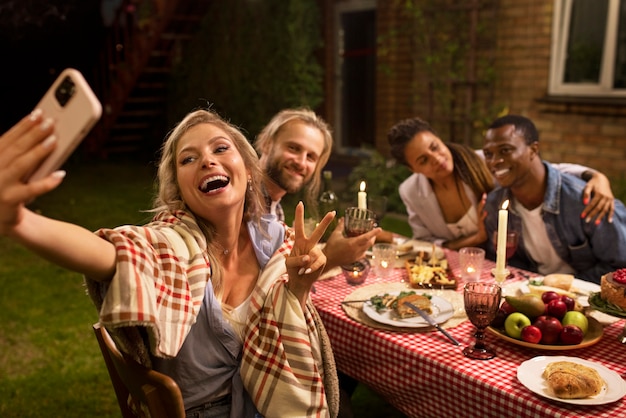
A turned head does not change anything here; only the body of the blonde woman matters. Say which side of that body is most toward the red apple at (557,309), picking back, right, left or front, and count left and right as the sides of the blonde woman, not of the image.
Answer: left

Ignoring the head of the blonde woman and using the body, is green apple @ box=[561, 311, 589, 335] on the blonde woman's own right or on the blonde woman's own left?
on the blonde woman's own left

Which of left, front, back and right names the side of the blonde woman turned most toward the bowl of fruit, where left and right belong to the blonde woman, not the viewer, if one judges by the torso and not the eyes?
left

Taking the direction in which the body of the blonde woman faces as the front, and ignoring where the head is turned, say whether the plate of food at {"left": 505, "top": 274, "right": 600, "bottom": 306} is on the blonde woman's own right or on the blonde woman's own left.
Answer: on the blonde woman's own left

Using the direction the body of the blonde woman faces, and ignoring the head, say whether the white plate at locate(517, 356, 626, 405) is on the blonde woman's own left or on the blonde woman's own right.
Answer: on the blonde woman's own left

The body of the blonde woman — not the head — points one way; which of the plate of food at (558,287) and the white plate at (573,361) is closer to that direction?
the white plate

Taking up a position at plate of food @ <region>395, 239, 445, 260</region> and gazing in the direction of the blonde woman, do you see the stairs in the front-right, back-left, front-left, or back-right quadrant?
back-right

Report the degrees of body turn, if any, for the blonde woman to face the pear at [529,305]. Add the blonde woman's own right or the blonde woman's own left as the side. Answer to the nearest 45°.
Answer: approximately 90° to the blonde woman's own left

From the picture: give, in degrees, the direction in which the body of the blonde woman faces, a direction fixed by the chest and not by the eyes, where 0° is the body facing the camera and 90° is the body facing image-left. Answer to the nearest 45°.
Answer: approximately 0°

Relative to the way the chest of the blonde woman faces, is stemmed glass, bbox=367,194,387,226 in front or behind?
behind

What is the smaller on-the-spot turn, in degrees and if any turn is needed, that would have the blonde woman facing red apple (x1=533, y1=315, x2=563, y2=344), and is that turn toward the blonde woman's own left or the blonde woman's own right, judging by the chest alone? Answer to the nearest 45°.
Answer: approximately 90° to the blonde woman's own left

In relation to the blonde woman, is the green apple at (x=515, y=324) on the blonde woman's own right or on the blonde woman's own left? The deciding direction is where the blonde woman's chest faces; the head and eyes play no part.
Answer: on the blonde woman's own left

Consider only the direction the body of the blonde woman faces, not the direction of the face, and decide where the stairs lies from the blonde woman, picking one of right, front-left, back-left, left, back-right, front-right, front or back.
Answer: back
